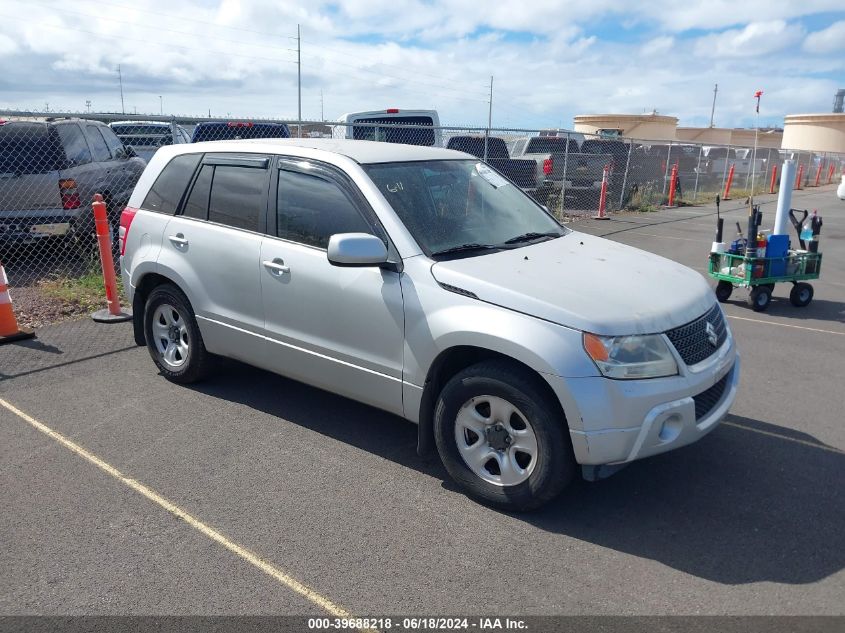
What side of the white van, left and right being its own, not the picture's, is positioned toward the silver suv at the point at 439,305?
back

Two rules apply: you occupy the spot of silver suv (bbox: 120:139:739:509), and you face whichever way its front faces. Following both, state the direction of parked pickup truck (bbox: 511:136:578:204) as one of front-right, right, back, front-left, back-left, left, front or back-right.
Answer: back-left

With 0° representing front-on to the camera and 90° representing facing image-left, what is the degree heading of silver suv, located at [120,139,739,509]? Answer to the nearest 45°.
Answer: approximately 315°

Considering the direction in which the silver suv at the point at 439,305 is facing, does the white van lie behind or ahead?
behind

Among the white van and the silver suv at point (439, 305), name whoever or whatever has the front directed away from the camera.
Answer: the white van

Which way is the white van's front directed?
away from the camera

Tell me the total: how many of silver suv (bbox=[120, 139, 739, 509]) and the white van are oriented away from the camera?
1

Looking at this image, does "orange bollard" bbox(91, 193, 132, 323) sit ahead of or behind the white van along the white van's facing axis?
behind

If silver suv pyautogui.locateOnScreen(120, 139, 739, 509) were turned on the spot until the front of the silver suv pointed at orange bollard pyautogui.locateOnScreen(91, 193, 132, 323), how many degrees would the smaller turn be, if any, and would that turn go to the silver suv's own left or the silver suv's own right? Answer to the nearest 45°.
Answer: approximately 180°

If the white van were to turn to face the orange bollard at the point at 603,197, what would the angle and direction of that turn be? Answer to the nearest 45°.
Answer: approximately 135° to its right
